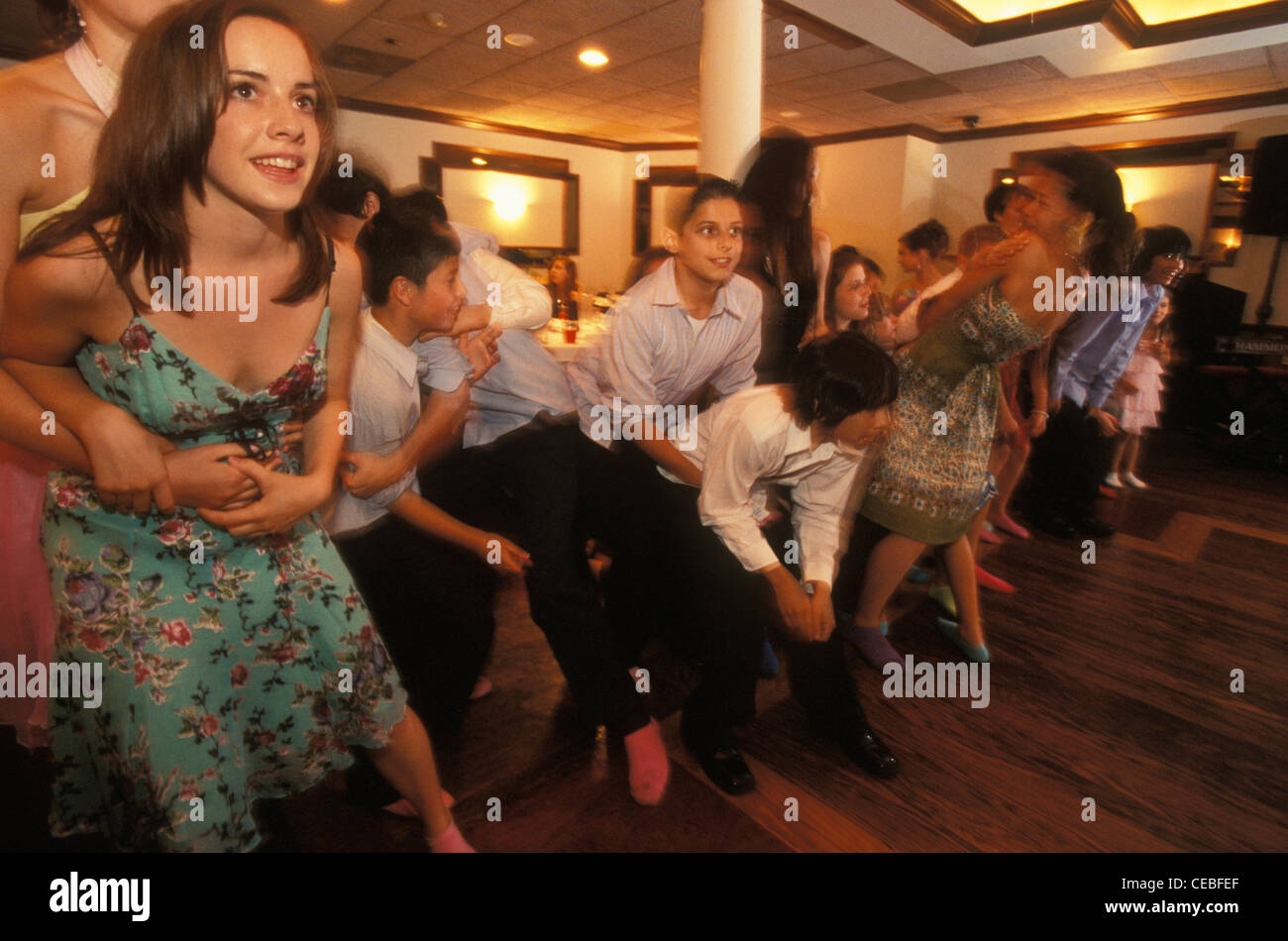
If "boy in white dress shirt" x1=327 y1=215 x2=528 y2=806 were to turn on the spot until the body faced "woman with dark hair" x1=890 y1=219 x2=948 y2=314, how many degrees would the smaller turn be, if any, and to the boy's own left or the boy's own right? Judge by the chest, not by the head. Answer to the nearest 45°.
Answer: approximately 45° to the boy's own left

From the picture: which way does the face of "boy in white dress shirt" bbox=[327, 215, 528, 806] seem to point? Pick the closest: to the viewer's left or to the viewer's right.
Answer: to the viewer's right

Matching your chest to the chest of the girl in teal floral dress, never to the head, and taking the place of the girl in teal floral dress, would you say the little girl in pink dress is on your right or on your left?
on your left

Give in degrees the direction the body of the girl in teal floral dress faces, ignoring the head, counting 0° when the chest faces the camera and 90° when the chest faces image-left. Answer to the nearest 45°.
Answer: approximately 315°

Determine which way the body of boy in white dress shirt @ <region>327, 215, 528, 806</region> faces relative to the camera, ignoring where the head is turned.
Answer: to the viewer's right
